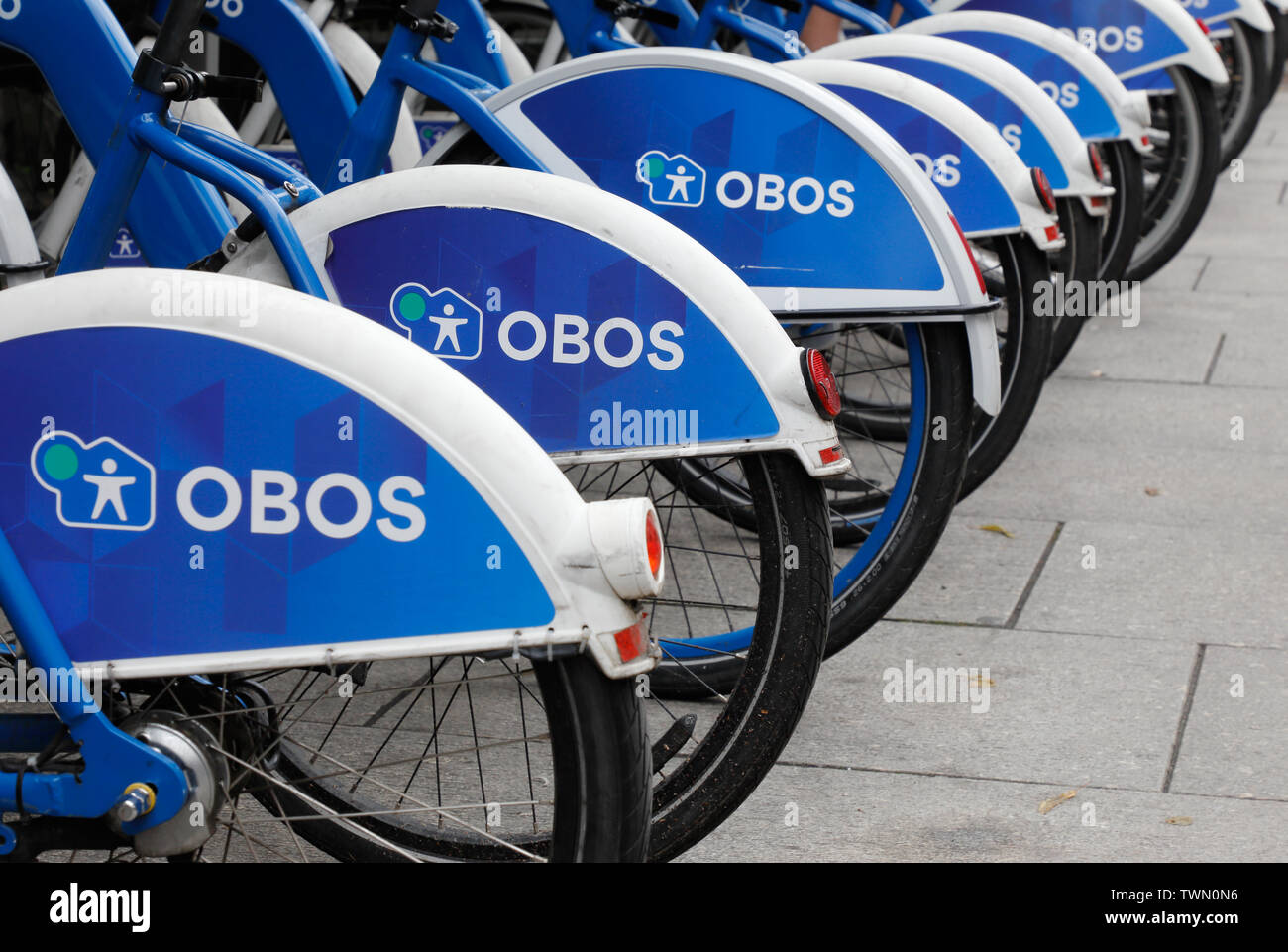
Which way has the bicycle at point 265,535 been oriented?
to the viewer's left

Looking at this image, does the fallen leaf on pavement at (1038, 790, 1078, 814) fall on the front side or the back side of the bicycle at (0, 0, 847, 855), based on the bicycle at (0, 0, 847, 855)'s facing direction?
on the back side

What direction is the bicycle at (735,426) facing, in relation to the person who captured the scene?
facing to the left of the viewer

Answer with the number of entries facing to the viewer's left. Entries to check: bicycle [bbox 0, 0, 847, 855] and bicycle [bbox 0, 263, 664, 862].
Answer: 2
